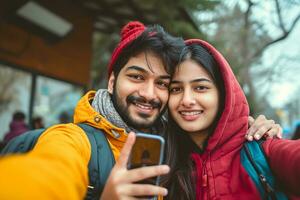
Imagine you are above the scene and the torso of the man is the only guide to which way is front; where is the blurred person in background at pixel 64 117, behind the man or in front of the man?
behind

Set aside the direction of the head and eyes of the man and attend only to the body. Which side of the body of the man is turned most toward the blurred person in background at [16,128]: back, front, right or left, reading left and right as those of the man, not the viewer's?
back

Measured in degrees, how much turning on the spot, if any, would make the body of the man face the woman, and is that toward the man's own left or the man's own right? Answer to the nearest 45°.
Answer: approximately 45° to the man's own left

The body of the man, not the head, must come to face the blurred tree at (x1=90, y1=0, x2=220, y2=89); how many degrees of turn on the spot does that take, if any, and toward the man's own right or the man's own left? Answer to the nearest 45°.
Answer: approximately 135° to the man's own left

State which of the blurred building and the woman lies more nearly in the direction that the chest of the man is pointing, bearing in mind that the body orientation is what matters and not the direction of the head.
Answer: the woman

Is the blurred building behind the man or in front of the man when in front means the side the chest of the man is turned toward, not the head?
behind

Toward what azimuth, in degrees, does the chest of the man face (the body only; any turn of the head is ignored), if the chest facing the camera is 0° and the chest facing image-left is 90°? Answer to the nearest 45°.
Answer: approximately 315°

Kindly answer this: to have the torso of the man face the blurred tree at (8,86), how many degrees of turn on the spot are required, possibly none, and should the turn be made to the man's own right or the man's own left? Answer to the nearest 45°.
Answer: approximately 180°

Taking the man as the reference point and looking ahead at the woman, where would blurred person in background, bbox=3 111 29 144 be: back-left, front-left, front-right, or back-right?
back-left
